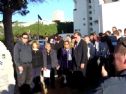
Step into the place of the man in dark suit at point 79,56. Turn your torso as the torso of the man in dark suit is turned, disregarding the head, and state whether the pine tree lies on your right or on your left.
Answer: on your right

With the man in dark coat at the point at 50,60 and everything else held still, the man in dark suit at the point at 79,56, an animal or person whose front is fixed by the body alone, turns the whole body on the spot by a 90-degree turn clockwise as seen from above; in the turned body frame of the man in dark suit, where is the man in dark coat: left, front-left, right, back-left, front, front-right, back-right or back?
front-left

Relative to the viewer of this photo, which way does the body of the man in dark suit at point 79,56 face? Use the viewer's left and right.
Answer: facing the viewer and to the left of the viewer

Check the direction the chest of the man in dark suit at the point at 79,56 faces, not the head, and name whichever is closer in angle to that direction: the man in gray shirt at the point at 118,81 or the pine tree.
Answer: the man in gray shirt

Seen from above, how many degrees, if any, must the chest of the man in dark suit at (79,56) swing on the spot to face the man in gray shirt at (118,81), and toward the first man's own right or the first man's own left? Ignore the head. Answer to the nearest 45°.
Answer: approximately 45° to the first man's own left
